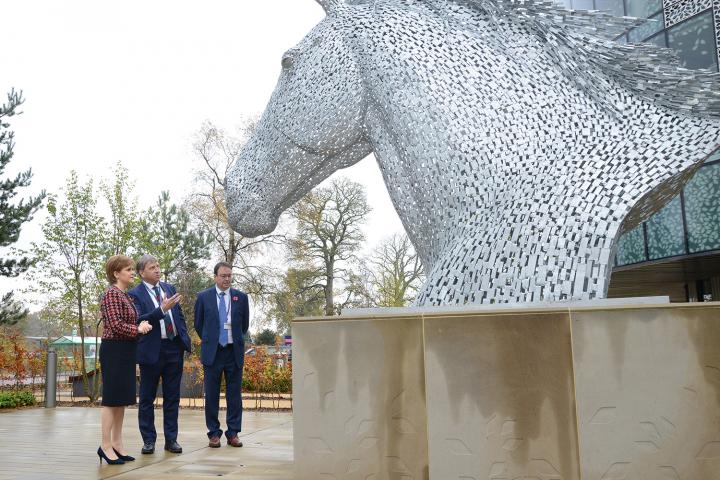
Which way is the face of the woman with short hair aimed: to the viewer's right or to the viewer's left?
to the viewer's right

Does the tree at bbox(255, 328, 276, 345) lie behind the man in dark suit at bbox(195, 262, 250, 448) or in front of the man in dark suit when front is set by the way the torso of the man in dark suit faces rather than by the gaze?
behind

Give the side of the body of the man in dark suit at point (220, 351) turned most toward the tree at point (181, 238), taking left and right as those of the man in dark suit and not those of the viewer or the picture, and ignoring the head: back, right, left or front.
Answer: back

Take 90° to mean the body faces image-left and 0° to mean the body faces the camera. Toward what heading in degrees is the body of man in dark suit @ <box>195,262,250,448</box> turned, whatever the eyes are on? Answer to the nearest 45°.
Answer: approximately 0°

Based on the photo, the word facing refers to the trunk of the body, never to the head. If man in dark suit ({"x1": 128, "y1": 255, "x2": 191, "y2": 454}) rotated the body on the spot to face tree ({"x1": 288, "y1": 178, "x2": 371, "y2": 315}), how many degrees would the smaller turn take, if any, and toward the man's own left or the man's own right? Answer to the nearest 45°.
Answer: approximately 135° to the man's own left

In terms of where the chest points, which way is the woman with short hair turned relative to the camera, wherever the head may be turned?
to the viewer's right

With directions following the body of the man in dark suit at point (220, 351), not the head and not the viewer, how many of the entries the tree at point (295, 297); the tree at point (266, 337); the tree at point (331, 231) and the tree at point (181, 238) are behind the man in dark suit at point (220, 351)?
4

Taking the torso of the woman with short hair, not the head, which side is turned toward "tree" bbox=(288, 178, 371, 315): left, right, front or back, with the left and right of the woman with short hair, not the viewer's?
left

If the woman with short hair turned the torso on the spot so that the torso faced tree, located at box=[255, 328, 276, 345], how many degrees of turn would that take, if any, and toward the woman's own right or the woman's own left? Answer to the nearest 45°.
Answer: approximately 90° to the woman's own left

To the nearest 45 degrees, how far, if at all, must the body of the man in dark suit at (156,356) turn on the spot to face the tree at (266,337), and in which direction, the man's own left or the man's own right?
approximately 135° to the man's own left

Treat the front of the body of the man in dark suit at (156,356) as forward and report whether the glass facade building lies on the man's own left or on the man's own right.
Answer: on the man's own left

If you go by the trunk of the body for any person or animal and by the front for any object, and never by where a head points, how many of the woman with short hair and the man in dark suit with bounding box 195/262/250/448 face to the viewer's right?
1
